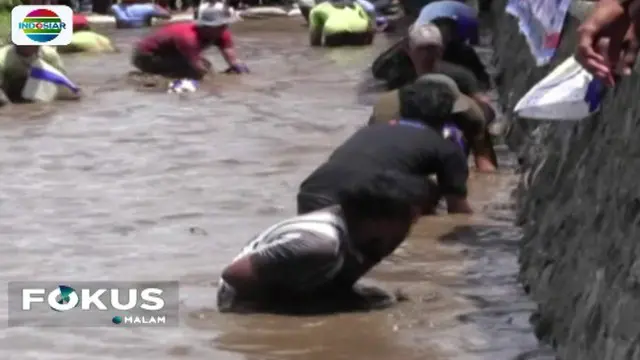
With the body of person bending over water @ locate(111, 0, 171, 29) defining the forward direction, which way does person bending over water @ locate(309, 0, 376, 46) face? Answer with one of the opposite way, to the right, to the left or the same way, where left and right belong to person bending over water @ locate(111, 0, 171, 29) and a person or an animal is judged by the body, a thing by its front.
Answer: to the left

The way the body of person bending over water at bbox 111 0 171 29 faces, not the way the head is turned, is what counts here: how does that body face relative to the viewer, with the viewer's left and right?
facing to the right of the viewer

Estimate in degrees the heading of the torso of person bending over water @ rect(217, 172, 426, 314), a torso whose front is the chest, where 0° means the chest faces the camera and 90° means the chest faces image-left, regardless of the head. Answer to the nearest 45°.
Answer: approximately 270°

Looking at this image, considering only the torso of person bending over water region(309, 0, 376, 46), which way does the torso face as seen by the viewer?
away from the camera

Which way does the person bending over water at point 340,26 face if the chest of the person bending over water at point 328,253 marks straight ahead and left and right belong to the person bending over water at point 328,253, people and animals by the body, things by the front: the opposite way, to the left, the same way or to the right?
to the left
